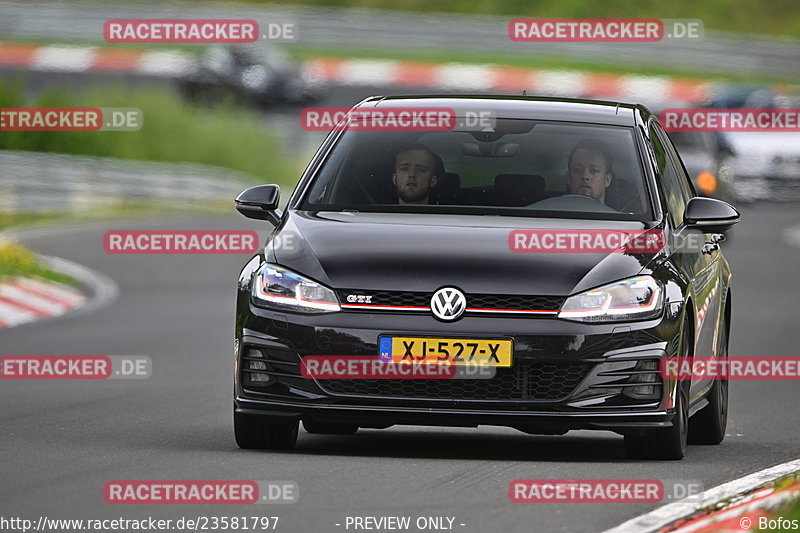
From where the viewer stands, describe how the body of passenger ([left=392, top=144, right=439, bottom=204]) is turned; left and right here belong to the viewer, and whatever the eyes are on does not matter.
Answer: facing the viewer

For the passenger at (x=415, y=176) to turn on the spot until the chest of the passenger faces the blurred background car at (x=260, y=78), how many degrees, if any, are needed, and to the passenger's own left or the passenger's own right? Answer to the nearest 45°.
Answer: approximately 180°

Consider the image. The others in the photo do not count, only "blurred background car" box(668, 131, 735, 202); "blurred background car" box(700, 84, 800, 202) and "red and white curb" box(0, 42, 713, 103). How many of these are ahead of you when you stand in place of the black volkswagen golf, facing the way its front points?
0

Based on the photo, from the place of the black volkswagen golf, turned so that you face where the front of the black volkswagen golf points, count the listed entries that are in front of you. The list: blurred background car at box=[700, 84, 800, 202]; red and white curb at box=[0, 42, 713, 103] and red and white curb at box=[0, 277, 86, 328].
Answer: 0

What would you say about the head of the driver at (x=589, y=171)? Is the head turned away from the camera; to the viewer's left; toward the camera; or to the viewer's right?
toward the camera

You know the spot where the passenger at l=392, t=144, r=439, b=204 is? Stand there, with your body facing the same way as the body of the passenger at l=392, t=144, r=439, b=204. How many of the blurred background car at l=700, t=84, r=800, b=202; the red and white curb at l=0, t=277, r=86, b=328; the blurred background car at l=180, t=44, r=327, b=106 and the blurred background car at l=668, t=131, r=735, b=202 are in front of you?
0

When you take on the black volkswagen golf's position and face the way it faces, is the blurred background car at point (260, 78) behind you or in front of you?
behind

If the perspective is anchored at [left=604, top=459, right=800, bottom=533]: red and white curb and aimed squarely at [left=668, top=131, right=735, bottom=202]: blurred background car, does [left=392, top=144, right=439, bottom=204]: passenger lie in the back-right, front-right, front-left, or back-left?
front-left

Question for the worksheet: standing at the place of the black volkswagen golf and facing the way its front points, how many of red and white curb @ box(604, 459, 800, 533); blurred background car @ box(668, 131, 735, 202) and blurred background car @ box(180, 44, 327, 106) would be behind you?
2

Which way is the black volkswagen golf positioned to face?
toward the camera

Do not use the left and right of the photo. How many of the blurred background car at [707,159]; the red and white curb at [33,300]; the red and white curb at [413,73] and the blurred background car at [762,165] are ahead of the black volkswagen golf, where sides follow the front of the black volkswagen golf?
0

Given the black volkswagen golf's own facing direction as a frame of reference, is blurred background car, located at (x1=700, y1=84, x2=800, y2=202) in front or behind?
behind

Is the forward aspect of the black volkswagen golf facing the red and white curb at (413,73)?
no
